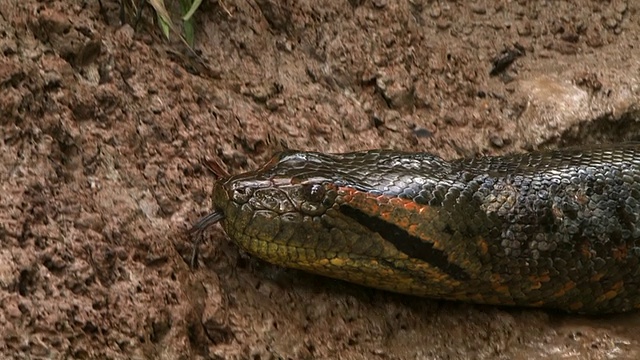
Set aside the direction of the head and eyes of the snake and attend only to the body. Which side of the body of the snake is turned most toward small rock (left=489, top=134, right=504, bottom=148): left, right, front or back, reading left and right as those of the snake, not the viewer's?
right

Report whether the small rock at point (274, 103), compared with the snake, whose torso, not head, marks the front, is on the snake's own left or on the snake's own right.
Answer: on the snake's own right

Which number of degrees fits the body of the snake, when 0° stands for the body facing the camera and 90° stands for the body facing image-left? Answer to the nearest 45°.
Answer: approximately 90°

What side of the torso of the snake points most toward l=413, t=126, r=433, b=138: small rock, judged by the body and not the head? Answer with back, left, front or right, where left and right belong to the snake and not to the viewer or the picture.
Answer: right

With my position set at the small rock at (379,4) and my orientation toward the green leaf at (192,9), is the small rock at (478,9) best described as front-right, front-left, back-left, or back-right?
back-left

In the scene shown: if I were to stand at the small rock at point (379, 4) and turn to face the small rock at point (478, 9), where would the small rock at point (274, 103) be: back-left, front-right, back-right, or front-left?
back-right

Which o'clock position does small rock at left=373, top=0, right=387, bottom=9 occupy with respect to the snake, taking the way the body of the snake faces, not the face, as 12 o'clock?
The small rock is roughly at 3 o'clock from the snake.

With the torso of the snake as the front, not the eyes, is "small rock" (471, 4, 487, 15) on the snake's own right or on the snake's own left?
on the snake's own right
